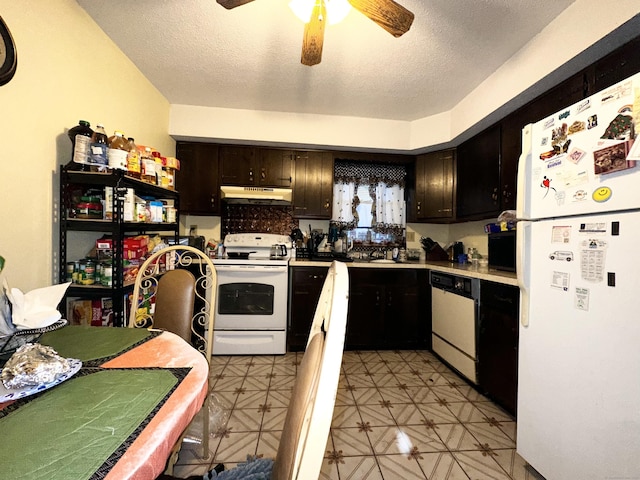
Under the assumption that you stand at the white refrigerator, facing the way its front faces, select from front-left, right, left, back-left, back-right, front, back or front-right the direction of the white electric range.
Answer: front-right

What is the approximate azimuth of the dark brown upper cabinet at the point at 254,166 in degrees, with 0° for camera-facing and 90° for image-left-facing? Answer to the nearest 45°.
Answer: approximately 0°

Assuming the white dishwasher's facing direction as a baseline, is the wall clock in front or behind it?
in front

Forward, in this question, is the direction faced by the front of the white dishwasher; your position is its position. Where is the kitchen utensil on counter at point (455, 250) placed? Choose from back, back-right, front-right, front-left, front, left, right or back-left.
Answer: back-right

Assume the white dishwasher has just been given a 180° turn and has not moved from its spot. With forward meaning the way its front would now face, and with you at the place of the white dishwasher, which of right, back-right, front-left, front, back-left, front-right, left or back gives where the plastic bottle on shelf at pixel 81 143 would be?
back

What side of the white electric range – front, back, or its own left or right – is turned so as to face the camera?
front

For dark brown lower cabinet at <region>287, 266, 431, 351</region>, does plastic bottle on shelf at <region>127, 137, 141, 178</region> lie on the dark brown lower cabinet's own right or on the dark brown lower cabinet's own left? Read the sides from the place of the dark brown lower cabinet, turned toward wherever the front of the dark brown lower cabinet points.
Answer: on the dark brown lower cabinet's own right

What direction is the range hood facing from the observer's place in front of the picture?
facing the viewer

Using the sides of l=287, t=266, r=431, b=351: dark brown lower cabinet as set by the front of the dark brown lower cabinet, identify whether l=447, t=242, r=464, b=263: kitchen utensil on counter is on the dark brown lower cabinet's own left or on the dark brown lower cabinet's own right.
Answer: on the dark brown lower cabinet's own left

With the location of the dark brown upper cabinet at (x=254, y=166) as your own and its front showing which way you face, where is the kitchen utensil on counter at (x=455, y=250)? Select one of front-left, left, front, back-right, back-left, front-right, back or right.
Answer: left

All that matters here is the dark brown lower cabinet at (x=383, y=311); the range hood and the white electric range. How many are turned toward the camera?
3

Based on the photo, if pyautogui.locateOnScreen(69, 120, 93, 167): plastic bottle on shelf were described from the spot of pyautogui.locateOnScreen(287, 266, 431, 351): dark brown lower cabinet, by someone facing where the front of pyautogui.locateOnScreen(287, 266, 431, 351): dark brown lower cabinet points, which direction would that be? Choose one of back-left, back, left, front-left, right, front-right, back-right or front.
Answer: front-right

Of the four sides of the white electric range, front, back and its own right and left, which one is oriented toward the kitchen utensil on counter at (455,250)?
left

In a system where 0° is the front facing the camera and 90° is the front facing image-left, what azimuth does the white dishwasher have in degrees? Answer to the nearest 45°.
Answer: approximately 45°

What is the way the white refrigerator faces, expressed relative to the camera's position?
facing the viewer and to the left of the viewer
